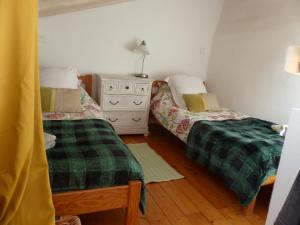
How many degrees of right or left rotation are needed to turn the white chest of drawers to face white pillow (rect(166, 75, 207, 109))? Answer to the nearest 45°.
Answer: approximately 90° to its left

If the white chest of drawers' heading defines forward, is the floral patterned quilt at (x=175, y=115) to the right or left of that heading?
on its left

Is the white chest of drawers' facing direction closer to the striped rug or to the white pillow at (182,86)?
the striped rug

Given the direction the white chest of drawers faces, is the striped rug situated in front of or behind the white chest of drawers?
in front

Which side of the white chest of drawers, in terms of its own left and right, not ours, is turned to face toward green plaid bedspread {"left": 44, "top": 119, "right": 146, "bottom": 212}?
front

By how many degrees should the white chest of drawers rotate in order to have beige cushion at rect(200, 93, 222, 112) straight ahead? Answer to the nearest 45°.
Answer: approximately 90° to its left

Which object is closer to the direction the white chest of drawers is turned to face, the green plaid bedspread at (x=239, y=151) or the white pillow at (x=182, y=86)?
the green plaid bedspread

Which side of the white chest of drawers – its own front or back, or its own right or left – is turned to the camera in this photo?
front

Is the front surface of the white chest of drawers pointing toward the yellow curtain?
yes

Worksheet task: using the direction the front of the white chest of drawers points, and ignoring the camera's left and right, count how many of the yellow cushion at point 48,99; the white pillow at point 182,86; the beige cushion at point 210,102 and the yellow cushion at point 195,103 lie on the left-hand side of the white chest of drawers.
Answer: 3

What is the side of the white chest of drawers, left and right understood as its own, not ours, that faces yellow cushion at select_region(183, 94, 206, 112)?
left

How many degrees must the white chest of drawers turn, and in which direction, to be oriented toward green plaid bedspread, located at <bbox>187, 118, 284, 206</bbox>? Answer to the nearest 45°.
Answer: approximately 45° to its left

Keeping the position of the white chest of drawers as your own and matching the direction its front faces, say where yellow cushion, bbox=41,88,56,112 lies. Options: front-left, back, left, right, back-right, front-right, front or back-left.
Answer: front-right

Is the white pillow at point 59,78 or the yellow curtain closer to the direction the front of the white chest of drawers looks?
the yellow curtain

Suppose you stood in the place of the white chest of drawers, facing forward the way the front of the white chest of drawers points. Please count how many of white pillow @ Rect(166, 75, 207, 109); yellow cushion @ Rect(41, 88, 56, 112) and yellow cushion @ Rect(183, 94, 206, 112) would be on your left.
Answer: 2
